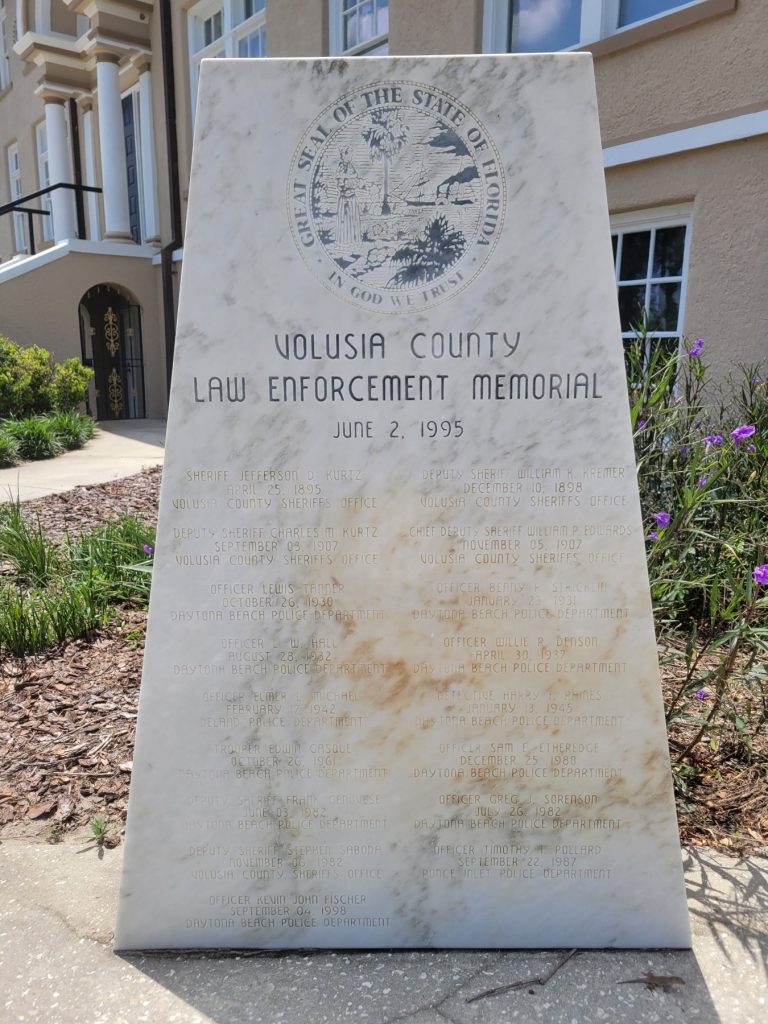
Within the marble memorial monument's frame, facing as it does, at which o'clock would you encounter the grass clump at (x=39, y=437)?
The grass clump is roughly at 5 o'clock from the marble memorial monument.

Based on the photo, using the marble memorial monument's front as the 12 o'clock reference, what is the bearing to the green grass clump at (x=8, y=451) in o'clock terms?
The green grass clump is roughly at 5 o'clock from the marble memorial monument.

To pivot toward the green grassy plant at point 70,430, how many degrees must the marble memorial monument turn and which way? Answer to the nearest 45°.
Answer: approximately 135° to its right

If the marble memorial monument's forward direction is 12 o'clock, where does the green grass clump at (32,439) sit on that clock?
The green grass clump is roughly at 5 o'clock from the marble memorial monument.

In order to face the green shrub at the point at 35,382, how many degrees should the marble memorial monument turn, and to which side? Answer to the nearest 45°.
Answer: approximately 135° to its right

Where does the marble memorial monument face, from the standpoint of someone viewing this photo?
facing the viewer

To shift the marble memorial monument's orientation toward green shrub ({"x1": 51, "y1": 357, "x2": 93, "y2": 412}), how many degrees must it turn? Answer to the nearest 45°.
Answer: approximately 135° to its right

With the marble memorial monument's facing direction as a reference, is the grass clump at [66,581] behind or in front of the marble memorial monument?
behind
